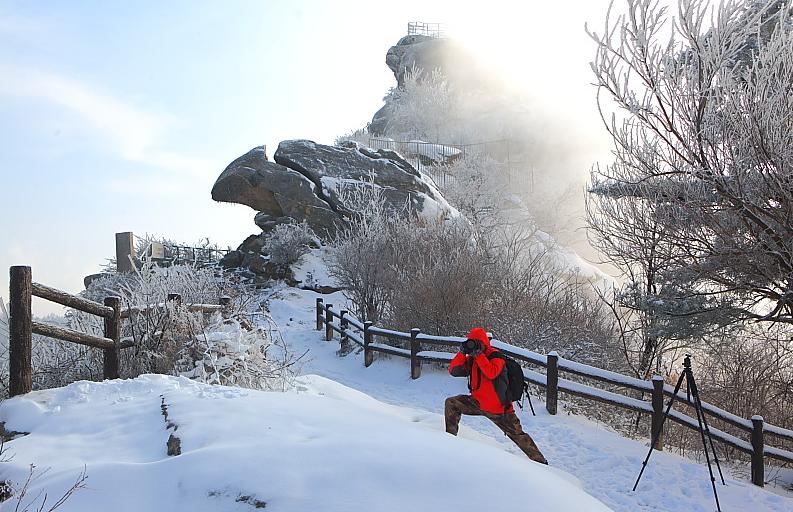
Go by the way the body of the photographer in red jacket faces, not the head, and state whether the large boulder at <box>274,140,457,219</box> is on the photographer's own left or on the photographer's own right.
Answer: on the photographer's own right

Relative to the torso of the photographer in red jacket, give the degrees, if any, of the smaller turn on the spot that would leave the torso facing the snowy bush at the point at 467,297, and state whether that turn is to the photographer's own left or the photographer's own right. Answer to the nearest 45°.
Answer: approximately 135° to the photographer's own right

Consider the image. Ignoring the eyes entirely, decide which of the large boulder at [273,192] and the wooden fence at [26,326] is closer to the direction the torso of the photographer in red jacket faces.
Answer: the wooden fence

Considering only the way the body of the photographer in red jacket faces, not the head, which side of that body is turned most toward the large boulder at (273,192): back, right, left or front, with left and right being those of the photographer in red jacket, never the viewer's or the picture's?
right

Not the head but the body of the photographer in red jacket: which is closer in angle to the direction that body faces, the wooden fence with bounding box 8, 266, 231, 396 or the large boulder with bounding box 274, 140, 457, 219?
the wooden fence

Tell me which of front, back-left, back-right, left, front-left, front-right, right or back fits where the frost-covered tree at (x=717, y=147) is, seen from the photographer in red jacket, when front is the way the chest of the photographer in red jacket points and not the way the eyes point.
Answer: back

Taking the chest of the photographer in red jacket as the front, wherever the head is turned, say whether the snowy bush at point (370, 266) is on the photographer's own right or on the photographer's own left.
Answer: on the photographer's own right

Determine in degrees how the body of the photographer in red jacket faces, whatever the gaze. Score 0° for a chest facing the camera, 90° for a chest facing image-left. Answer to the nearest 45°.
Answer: approximately 45°

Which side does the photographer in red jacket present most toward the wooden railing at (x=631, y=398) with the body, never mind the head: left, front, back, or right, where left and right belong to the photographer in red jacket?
back
